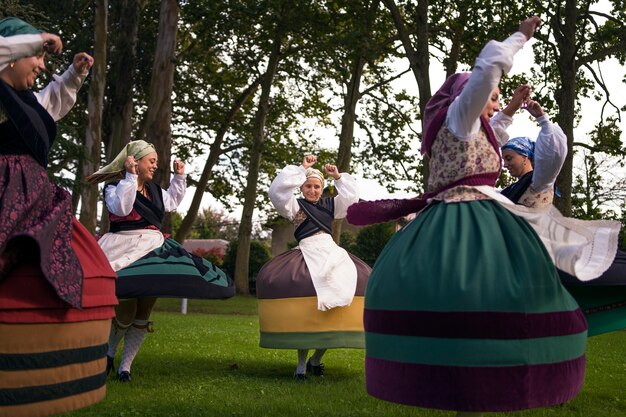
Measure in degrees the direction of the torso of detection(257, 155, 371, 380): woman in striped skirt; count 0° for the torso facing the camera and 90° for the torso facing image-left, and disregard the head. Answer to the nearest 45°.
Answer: approximately 0°

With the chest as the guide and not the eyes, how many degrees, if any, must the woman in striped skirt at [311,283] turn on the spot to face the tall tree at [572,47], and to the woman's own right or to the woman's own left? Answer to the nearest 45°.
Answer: approximately 135° to the woman's own left

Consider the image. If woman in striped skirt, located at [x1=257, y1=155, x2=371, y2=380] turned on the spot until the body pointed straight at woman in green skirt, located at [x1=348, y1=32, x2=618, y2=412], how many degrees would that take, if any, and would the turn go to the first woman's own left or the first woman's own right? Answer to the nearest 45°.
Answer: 0° — they already face them

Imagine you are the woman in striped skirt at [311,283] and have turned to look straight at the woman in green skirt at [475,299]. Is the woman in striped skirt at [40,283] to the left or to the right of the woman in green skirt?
right

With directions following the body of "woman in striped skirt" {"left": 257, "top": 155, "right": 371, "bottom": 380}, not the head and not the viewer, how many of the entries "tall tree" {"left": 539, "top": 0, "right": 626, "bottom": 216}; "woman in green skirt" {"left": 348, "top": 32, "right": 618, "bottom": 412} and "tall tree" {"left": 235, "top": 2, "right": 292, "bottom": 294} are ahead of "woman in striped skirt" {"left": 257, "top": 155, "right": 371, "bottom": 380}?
1

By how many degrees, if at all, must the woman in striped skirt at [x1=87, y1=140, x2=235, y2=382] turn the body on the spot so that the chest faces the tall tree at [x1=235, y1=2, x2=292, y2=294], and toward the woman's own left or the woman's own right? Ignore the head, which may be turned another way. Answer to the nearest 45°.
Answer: approximately 135° to the woman's own left

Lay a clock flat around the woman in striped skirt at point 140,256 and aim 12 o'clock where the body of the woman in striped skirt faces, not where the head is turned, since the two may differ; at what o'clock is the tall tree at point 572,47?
The tall tree is roughly at 9 o'clock from the woman in striped skirt.

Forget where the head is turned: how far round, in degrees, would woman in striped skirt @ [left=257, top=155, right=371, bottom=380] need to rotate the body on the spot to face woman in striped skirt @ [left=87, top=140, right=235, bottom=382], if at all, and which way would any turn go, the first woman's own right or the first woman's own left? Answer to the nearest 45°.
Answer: approximately 90° to the first woman's own right

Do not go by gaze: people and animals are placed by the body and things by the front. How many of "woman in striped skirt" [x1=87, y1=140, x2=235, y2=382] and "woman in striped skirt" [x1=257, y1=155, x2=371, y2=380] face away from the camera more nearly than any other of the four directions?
0
